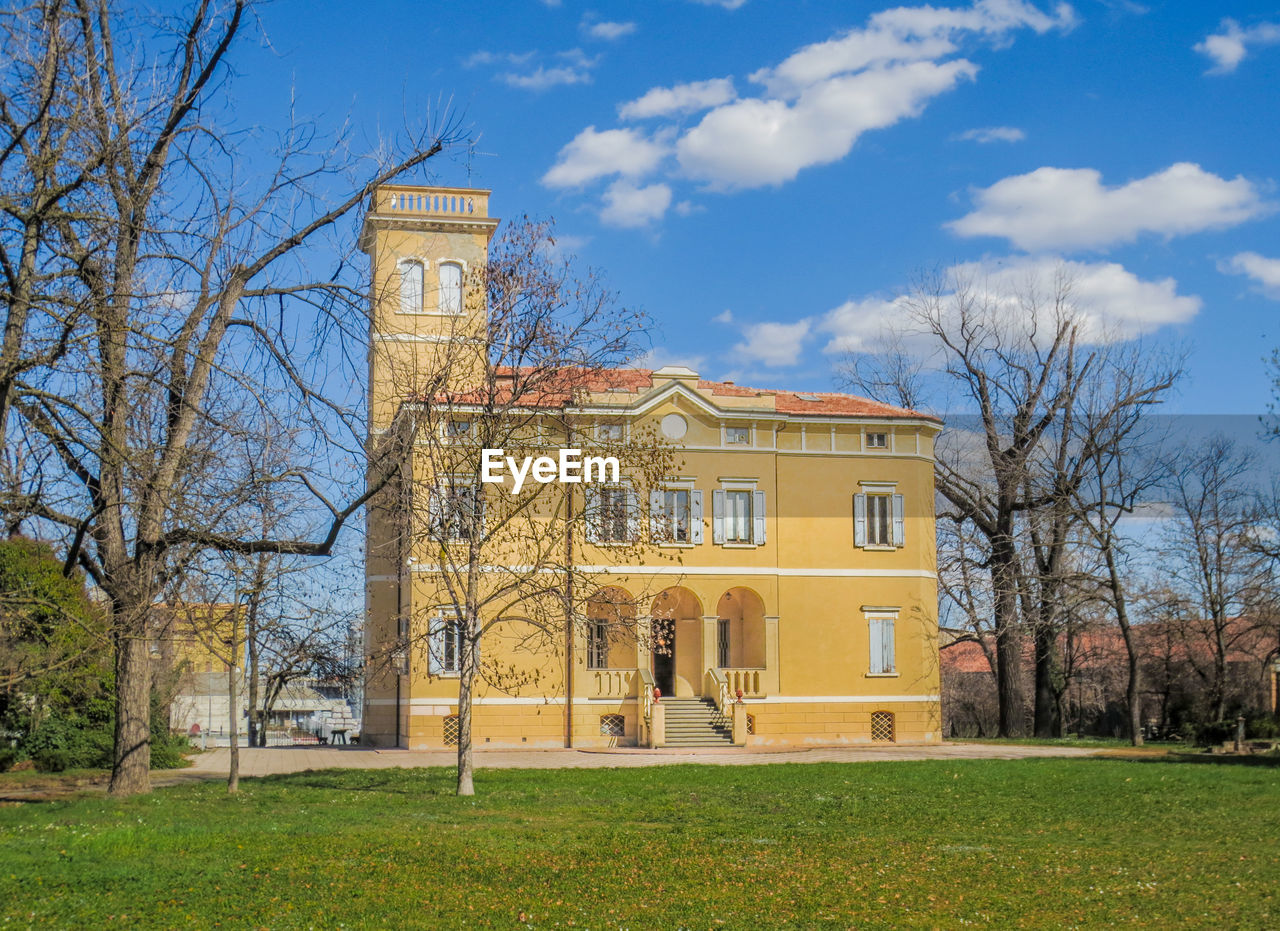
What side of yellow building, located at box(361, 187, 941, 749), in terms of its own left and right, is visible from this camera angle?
front
